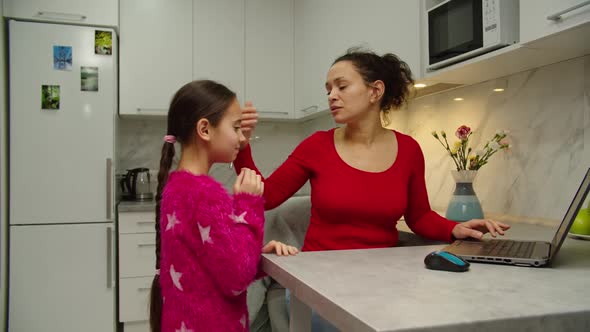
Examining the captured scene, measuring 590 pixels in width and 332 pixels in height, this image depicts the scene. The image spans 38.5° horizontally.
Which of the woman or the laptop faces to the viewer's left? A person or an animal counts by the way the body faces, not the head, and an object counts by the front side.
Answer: the laptop

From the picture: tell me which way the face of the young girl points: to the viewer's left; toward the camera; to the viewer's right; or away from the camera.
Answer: to the viewer's right

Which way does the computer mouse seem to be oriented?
to the viewer's right

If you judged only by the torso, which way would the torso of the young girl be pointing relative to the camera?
to the viewer's right

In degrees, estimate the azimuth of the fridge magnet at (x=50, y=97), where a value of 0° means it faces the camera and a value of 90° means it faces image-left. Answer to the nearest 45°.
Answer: approximately 0°
